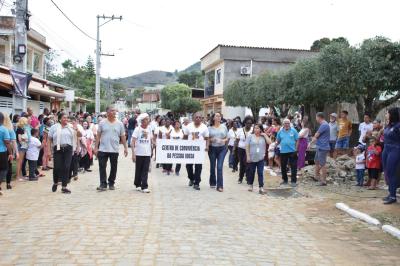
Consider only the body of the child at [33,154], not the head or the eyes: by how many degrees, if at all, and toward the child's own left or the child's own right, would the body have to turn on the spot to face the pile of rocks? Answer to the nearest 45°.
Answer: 0° — they already face it

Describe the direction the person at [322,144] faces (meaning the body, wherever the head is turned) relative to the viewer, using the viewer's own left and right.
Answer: facing to the left of the viewer

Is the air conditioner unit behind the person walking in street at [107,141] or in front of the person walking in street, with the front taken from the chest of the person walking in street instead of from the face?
behind

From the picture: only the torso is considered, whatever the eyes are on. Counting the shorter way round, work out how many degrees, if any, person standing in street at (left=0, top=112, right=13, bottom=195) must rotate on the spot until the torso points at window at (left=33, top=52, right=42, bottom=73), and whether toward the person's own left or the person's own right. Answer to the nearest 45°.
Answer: approximately 45° to the person's own left

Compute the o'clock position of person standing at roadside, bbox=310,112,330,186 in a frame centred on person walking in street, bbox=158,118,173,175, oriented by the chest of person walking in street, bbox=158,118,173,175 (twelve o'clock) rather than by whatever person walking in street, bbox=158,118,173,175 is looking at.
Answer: person standing at roadside, bbox=310,112,330,186 is roughly at 10 o'clock from person walking in street, bbox=158,118,173,175.

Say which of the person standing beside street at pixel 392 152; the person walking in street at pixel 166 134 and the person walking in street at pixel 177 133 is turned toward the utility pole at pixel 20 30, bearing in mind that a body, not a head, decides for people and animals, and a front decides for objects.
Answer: the person standing beside street at pixel 392 152

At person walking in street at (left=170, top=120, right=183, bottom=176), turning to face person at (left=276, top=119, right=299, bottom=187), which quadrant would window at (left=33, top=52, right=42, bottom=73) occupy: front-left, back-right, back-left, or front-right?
back-left

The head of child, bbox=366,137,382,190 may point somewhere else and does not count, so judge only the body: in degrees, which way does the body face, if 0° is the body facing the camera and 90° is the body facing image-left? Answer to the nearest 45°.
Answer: approximately 45°

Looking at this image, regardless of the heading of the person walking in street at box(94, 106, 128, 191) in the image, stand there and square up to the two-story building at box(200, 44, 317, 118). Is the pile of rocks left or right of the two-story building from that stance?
right

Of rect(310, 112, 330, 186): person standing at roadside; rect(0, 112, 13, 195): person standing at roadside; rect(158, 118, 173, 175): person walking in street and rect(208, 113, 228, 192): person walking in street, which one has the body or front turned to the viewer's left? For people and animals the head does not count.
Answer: rect(310, 112, 330, 186): person standing at roadside
